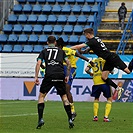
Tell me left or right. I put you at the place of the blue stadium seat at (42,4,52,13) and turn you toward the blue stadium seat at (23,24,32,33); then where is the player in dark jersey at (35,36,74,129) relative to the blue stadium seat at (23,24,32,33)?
left

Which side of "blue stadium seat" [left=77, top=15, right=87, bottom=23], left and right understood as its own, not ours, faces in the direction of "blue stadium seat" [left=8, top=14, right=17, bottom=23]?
right

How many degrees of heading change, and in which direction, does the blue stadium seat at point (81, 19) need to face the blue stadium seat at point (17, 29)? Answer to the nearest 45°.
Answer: approximately 90° to its right

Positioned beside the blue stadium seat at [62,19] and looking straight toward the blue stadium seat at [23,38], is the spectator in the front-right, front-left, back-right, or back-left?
back-left

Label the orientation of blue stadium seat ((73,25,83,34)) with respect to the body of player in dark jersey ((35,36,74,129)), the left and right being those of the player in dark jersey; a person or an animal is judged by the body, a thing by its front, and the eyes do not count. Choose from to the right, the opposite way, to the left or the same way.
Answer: the opposite way

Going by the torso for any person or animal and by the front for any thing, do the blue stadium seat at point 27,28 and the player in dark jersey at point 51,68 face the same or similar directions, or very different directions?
very different directions

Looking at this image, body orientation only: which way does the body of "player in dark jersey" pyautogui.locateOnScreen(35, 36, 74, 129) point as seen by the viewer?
away from the camera

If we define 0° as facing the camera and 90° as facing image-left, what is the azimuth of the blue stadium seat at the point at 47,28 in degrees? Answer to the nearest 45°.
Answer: approximately 0°

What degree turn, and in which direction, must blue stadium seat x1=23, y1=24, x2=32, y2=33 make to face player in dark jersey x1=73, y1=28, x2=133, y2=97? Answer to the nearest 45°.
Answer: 0° — it already faces them
